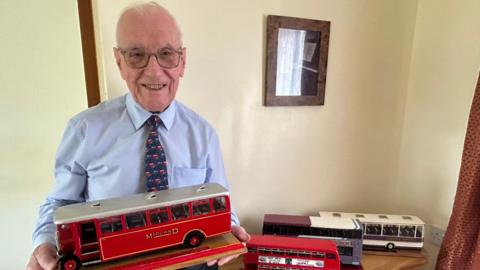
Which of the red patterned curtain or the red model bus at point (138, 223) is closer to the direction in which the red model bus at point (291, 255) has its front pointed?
the red model bus

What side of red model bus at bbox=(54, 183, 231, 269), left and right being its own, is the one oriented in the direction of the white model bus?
back

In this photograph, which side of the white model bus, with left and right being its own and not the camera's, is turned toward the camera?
left

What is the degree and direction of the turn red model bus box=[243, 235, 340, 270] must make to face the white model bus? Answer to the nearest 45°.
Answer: approximately 135° to its right

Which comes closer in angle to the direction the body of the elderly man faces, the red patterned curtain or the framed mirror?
the red patterned curtain

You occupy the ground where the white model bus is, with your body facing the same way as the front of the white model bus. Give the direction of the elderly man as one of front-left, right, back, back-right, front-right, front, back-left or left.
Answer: front-left

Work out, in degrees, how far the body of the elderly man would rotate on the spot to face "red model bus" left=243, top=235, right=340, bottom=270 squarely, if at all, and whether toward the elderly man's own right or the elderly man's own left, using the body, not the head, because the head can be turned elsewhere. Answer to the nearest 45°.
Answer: approximately 90° to the elderly man's own left

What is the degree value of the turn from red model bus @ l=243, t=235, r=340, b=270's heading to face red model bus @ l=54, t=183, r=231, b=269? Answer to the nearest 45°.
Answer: approximately 45° to its left

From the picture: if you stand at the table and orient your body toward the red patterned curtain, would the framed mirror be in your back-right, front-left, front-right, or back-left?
back-left

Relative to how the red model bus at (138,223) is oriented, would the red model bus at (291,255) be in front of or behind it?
behind

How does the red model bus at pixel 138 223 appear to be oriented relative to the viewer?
to the viewer's left

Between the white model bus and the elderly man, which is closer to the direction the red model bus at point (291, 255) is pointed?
the elderly man
